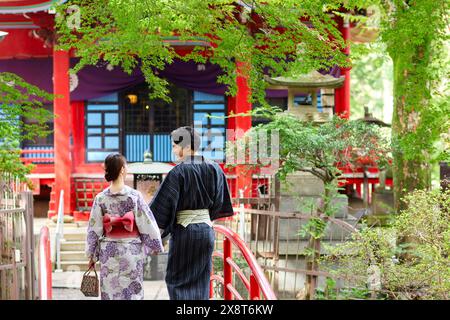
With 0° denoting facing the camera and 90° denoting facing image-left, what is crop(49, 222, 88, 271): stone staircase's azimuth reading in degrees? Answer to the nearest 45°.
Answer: approximately 0°

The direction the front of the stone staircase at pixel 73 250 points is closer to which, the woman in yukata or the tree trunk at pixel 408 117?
the woman in yukata

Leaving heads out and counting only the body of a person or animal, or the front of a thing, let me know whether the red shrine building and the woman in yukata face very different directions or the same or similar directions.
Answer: very different directions

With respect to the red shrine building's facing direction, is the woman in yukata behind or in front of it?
in front

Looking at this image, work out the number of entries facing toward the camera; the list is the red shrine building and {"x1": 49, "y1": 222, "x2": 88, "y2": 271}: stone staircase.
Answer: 2

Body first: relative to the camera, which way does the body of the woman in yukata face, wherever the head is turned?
away from the camera

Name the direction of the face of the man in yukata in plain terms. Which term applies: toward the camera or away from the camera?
away from the camera

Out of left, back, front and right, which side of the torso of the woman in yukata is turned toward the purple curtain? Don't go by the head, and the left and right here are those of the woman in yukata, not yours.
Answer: front

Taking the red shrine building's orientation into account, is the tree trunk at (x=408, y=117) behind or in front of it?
in front

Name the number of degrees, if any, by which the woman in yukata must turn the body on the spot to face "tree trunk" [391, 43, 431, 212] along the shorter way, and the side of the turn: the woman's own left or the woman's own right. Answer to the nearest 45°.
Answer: approximately 45° to the woman's own right

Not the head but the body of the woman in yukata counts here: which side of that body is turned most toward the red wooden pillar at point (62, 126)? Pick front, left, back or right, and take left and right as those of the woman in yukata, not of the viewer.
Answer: front

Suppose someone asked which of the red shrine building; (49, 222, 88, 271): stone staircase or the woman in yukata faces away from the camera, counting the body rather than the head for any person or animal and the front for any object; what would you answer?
the woman in yukata
